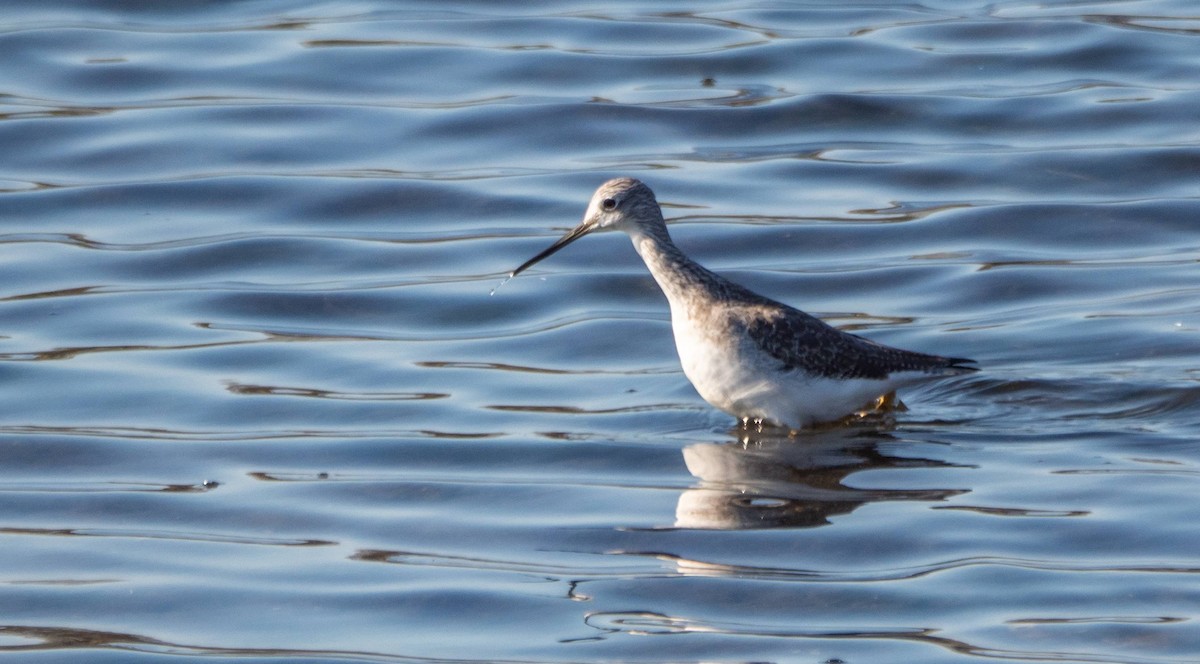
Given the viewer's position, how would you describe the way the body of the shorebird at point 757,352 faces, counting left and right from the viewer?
facing to the left of the viewer
